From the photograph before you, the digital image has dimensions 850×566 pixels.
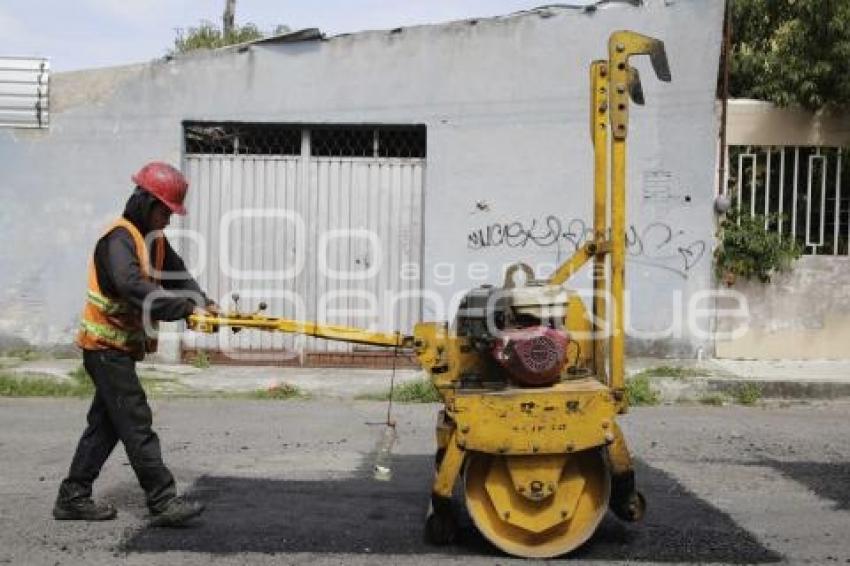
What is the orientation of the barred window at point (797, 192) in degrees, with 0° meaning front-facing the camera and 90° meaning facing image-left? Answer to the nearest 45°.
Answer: approximately 0°

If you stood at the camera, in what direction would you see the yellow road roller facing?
facing to the right of the viewer

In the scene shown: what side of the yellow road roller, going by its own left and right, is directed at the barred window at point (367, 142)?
left

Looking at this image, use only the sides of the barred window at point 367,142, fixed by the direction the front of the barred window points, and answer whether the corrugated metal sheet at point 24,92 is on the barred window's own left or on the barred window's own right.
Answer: on the barred window's own right

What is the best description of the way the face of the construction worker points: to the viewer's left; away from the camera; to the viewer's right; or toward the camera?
to the viewer's right

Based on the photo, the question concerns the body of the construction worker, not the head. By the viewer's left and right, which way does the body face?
facing to the right of the viewer

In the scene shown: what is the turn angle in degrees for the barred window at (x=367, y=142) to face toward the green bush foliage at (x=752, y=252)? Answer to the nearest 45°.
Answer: approximately 90° to its left

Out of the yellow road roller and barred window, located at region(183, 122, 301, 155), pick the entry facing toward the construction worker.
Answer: the barred window

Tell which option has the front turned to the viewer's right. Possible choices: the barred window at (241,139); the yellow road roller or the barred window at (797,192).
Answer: the yellow road roller
